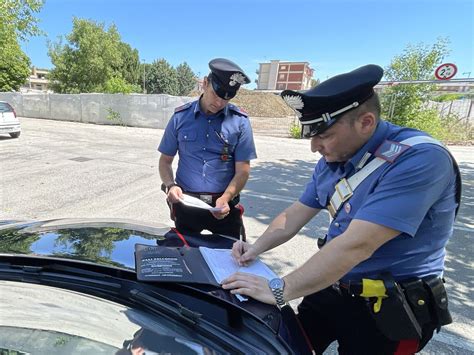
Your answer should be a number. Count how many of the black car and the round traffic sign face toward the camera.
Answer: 1

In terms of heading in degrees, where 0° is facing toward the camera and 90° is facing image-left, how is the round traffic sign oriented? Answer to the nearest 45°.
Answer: approximately 0°

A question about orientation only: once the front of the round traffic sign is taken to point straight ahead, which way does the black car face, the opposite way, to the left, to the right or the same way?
the opposite way

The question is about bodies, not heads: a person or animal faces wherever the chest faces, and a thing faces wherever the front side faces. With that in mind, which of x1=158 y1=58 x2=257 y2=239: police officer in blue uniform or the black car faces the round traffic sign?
the black car

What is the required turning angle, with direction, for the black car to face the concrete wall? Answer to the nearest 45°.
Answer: approximately 45° to its left

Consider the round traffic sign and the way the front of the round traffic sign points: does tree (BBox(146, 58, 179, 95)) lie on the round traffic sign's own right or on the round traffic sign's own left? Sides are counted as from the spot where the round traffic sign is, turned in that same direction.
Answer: on the round traffic sign's own right

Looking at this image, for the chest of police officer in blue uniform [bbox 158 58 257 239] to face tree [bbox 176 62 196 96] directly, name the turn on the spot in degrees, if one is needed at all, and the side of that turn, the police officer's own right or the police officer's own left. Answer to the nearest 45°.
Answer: approximately 180°

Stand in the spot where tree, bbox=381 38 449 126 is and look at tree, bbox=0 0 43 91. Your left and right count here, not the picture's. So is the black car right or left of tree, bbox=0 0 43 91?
left

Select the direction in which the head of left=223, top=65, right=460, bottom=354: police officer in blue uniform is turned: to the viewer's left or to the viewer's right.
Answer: to the viewer's left

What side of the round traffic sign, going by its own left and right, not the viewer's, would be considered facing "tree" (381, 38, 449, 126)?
right

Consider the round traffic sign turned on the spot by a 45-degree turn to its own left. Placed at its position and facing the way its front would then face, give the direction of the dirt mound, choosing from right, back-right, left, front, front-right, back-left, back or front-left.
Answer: back

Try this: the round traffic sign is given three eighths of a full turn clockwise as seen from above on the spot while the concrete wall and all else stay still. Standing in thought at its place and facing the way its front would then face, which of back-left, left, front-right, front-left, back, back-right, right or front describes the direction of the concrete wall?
front-left

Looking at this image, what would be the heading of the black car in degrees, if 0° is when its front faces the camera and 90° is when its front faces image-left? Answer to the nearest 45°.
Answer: approximately 225°

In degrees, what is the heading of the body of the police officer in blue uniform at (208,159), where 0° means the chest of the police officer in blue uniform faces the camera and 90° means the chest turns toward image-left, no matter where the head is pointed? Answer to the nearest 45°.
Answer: approximately 0°

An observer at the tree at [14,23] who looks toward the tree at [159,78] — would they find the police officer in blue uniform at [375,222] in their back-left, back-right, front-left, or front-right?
back-right

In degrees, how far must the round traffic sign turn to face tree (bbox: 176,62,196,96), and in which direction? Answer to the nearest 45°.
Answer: approximately 135° to its right

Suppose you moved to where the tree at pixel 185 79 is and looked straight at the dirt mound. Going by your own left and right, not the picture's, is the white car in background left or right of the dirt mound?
right
